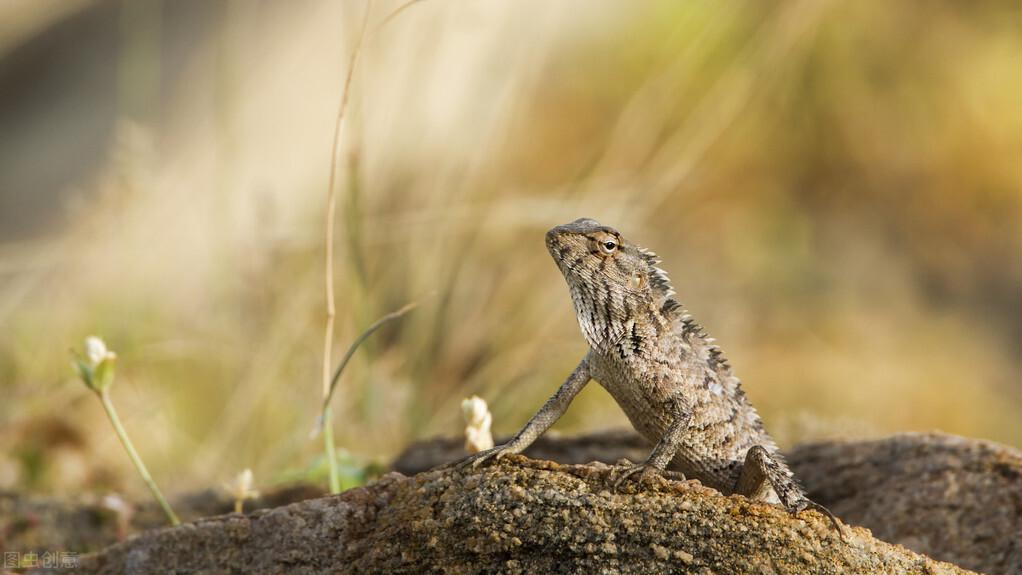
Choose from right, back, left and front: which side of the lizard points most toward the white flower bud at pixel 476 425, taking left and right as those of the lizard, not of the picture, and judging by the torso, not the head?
front

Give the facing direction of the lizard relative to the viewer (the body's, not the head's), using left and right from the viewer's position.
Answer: facing to the left of the viewer

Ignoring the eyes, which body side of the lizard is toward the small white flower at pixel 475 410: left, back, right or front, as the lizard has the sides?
front
